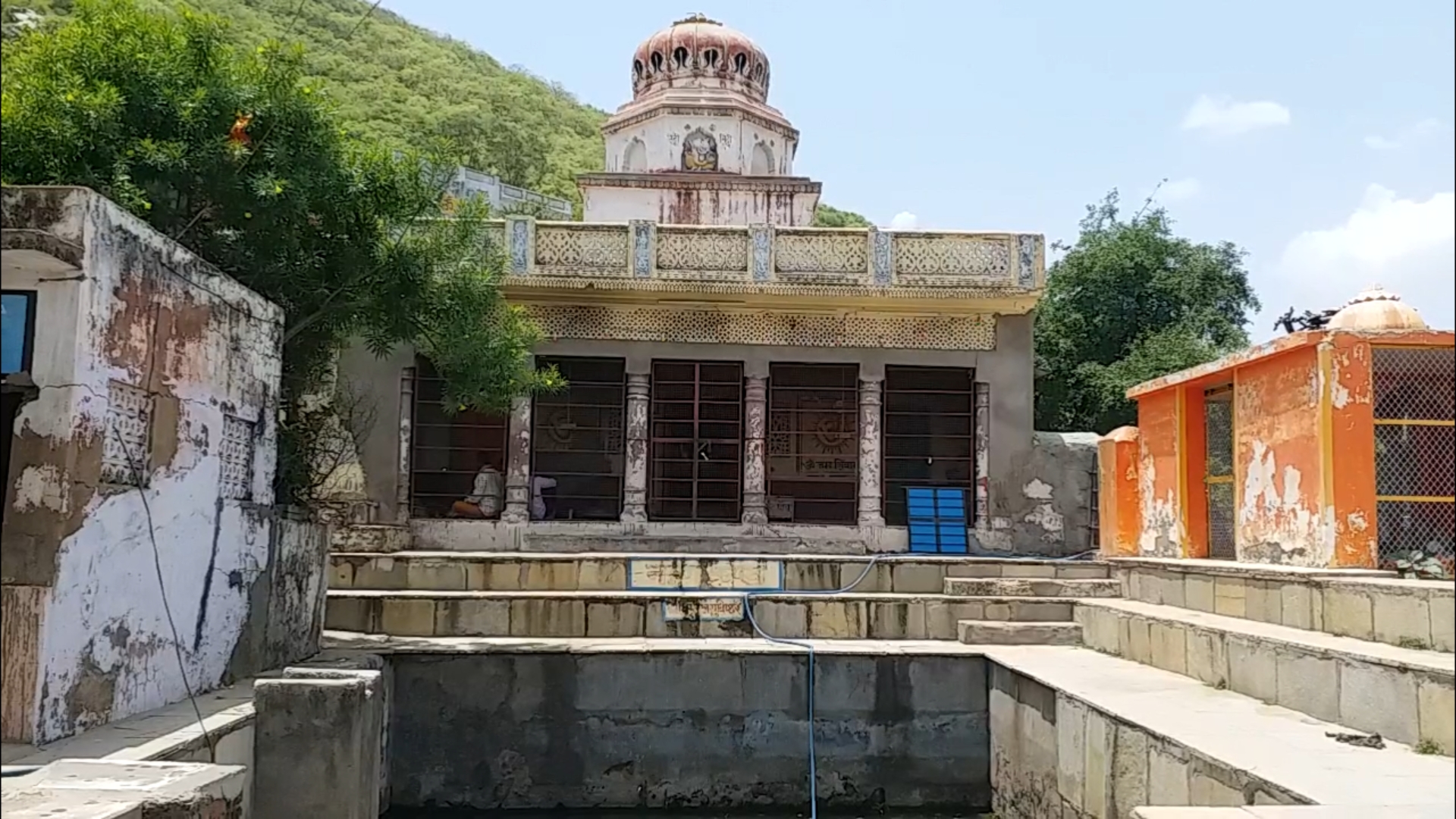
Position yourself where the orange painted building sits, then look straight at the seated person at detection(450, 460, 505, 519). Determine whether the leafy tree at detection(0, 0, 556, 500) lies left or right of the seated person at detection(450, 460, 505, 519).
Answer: left

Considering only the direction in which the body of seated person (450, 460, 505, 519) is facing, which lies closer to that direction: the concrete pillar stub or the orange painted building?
the concrete pillar stub

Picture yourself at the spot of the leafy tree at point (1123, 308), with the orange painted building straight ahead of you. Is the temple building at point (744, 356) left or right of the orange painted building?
right

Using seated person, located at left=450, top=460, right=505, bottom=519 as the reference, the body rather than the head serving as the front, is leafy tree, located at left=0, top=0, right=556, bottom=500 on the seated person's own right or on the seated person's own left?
on the seated person's own left

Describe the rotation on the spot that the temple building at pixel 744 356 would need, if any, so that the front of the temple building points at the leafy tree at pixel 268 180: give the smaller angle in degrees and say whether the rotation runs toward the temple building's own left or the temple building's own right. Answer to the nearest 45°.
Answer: approximately 45° to the temple building's own right

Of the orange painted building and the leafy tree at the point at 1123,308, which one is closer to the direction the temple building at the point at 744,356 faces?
the orange painted building

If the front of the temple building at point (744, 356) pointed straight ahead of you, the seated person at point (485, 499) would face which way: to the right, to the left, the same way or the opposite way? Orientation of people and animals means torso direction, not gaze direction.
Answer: to the right

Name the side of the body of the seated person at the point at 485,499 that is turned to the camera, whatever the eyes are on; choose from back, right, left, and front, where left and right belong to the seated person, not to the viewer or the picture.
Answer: left

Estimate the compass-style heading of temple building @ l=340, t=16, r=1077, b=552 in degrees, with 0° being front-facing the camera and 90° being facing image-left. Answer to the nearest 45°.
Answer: approximately 0°
